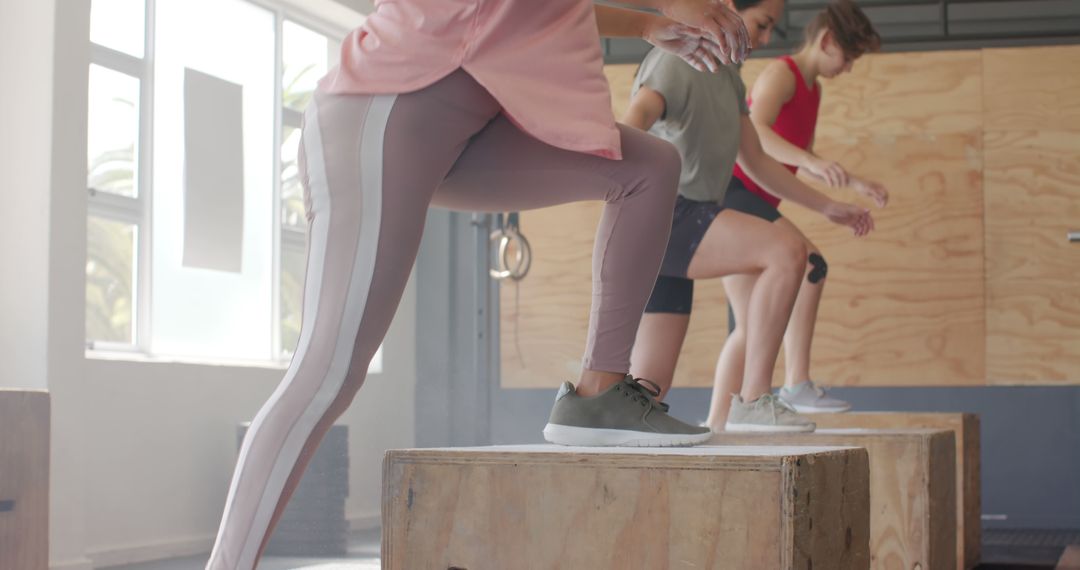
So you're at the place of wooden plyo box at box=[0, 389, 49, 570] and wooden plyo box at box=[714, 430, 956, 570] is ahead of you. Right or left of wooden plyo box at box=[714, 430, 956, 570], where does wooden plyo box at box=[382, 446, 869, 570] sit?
right

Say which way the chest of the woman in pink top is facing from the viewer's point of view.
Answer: to the viewer's right

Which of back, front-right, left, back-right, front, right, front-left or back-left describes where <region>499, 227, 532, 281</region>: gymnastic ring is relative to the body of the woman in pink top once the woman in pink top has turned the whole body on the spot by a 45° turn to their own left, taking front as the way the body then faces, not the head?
front-left

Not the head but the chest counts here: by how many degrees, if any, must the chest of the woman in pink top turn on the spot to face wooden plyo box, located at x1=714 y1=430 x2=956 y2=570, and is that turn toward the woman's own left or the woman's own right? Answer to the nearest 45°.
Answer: approximately 45° to the woman's own left

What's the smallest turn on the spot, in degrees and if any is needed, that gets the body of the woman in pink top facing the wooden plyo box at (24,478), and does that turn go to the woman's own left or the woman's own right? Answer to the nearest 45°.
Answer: approximately 135° to the woman's own left

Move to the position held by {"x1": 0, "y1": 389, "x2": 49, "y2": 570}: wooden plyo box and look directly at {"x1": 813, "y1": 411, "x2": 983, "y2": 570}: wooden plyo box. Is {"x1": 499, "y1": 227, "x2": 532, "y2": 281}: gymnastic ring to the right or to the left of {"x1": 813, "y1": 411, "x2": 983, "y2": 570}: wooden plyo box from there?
left

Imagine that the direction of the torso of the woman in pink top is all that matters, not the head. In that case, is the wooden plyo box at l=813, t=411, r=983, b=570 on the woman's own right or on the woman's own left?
on the woman's own left
